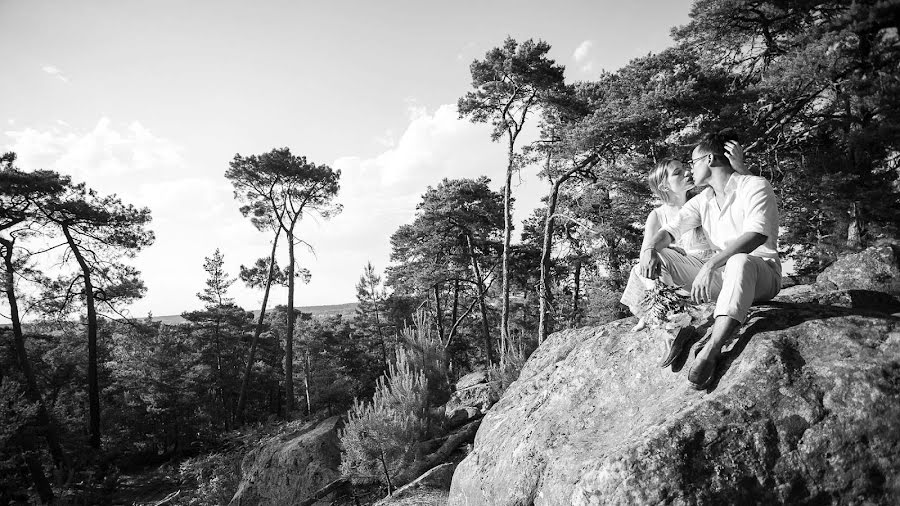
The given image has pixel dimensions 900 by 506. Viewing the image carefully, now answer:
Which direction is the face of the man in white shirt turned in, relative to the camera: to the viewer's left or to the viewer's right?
to the viewer's left

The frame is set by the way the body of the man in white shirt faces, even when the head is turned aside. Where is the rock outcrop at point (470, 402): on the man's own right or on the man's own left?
on the man's own right

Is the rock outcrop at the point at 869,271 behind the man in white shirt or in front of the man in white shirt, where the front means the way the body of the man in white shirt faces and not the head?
behind

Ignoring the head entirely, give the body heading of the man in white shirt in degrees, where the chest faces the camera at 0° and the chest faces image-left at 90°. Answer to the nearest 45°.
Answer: approximately 45°
